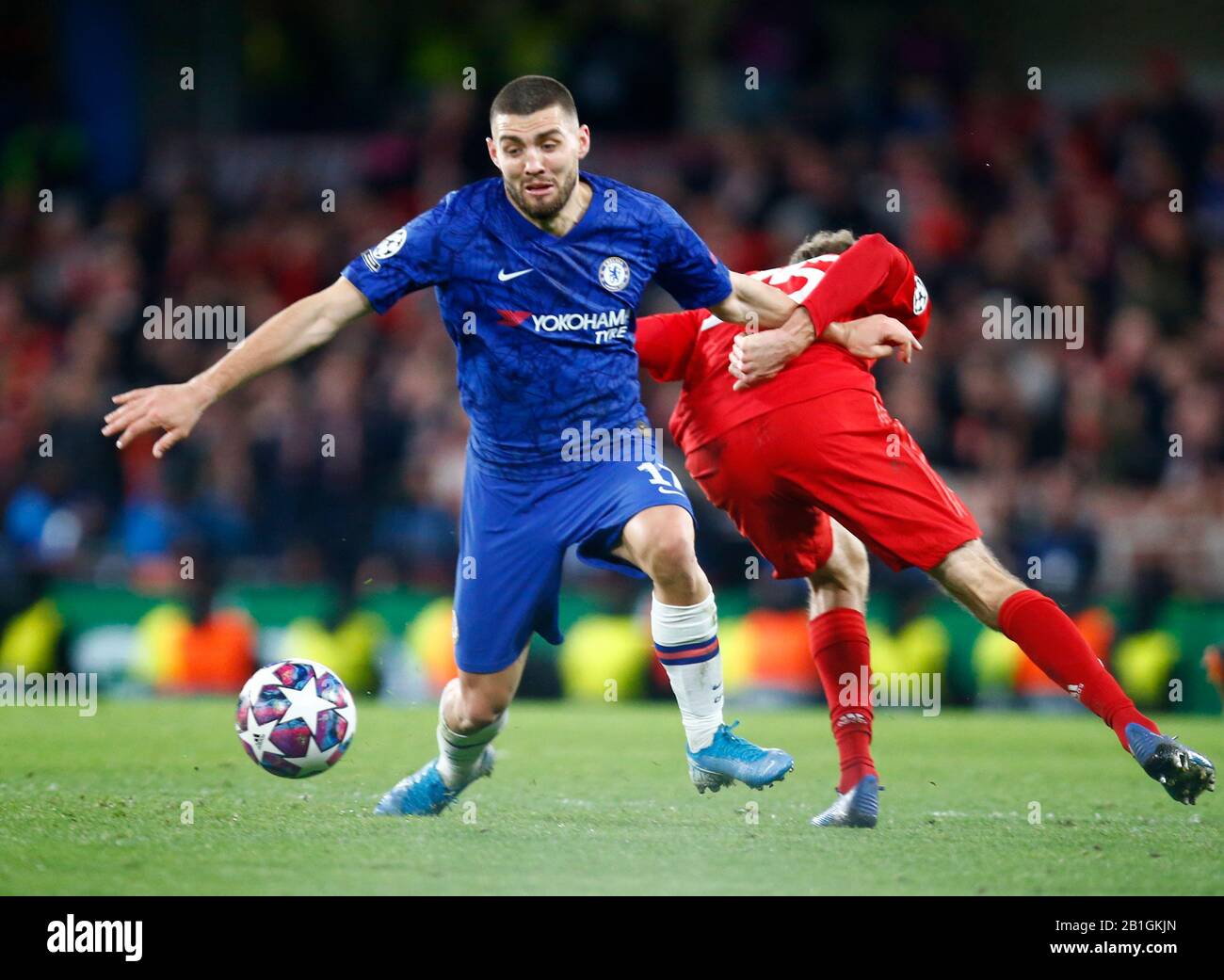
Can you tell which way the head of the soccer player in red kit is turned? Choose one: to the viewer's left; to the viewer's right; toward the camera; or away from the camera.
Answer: away from the camera

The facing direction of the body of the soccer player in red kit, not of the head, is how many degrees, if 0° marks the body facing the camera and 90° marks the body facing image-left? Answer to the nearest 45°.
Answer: approximately 180°

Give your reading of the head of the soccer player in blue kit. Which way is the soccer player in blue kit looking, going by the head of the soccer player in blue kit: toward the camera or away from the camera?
toward the camera

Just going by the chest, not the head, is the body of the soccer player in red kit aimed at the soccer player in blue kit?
no

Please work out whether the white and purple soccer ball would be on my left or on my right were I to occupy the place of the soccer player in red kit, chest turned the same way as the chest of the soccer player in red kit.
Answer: on my left
